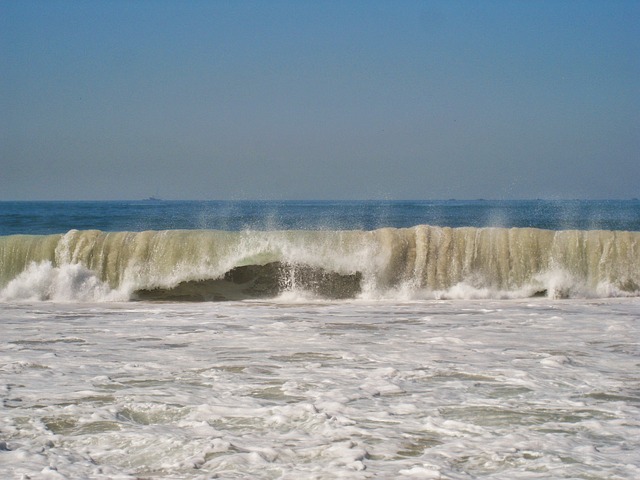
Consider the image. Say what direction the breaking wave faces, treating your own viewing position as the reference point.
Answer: facing the viewer
